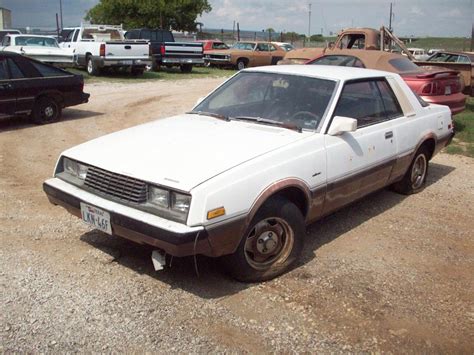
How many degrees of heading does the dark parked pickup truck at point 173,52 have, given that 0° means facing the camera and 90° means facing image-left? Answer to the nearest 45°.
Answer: approximately 135°

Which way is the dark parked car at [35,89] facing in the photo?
to the viewer's left

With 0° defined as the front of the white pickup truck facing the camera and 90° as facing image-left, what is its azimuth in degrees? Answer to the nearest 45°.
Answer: approximately 135°

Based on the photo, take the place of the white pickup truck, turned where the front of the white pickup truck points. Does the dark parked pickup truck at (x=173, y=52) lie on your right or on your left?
on your right

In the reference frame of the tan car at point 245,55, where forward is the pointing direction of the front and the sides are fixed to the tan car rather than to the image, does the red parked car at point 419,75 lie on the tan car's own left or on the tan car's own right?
on the tan car's own left

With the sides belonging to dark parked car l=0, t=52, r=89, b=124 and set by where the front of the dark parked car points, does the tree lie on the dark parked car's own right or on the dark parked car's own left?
on the dark parked car's own right

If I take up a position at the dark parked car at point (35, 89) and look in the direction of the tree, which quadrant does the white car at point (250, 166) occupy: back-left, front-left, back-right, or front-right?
back-right

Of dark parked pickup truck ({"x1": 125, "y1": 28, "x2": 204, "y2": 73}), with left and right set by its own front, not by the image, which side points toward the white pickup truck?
left

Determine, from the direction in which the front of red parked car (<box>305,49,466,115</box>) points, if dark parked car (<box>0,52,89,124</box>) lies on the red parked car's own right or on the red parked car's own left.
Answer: on the red parked car's own left
